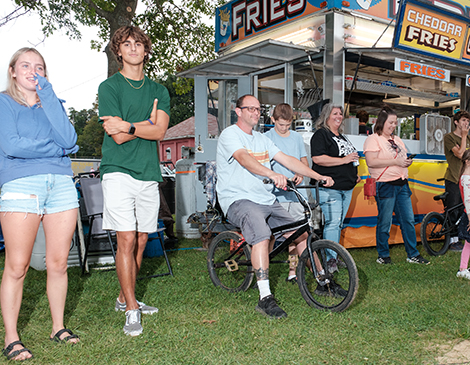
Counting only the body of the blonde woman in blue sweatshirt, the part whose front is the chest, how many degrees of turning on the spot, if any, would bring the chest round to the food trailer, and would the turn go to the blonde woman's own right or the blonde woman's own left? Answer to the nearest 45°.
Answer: approximately 90° to the blonde woman's own left

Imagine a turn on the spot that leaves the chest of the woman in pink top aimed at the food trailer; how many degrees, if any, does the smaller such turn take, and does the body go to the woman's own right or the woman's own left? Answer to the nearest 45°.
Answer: approximately 180°

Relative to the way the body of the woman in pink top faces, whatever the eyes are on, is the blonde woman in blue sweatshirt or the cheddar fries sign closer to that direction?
the blonde woman in blue sweatshirt

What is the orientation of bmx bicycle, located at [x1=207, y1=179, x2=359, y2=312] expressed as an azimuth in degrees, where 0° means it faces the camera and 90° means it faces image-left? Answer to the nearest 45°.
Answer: approximately 315°

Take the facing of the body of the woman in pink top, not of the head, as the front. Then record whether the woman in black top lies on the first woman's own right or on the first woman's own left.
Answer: on the first woman's own right

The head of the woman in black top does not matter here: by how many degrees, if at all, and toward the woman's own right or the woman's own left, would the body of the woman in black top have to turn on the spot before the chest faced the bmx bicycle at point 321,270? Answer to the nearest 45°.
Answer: approximately 45° to the woman's own right

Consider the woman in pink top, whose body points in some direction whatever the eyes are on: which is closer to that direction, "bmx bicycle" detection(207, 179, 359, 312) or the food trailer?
the bmx bicycle

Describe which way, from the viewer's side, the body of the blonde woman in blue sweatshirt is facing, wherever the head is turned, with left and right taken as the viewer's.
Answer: facing the viewer and to the right of the viewer

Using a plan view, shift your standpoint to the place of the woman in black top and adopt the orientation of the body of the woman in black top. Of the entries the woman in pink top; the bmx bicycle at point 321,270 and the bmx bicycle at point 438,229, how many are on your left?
2

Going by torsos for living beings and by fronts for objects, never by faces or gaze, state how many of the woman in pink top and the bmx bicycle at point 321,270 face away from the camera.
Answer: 0

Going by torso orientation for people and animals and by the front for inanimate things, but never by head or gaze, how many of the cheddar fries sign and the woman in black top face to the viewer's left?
0

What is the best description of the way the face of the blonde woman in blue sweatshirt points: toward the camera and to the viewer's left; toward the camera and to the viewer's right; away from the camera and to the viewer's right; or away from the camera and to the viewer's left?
toward the camera and to the viewer's right
